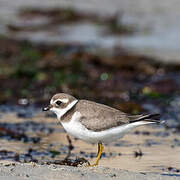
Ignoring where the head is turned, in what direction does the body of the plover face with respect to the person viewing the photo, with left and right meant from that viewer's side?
facing to the left of the viewer
